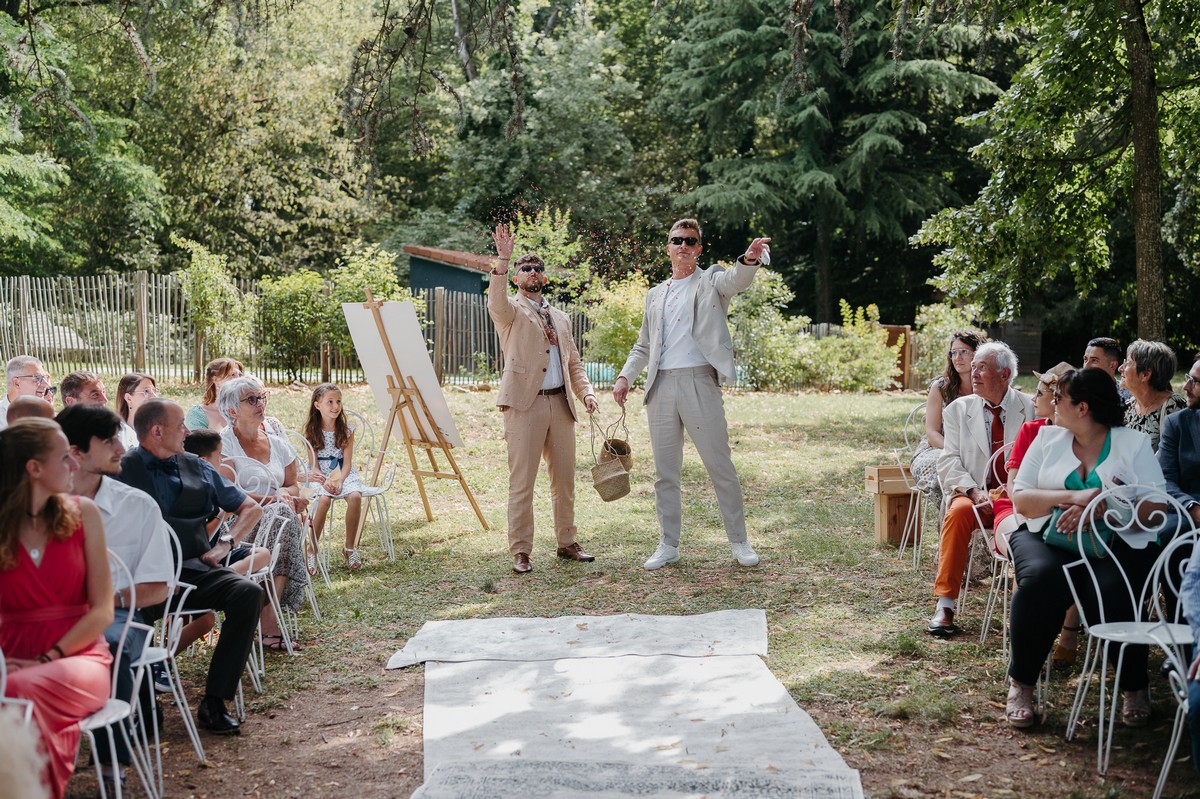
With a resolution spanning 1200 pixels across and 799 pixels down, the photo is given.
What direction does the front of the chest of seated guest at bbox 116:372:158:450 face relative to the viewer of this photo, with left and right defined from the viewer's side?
facing to the right of the viewer

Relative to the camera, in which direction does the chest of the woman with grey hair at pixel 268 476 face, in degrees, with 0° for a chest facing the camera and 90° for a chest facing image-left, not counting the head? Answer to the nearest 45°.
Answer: approximately 315°

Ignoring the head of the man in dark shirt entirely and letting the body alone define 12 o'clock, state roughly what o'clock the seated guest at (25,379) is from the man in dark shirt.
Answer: The seated guest is roughly at 7 o'clock from the man in dark shirt.

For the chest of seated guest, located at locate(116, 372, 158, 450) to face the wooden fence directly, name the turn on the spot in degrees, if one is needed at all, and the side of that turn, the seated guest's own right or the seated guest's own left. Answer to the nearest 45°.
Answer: approximately 90° to the seated guest's own left

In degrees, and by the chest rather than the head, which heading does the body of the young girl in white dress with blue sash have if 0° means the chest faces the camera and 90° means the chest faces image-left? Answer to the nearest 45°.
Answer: approximately 315°

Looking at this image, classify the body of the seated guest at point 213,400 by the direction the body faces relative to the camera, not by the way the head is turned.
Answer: to the viewer's right

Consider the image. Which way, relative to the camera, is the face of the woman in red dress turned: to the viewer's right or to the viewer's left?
to the viewer's right
